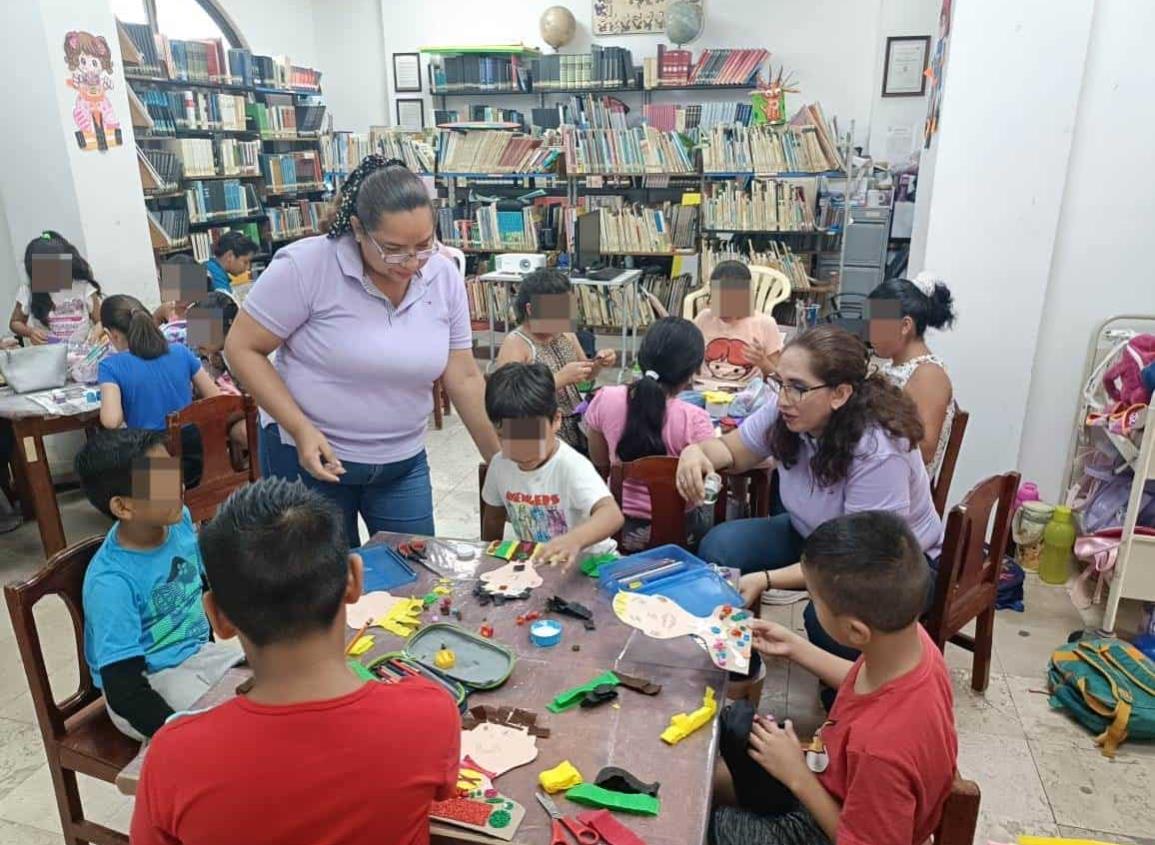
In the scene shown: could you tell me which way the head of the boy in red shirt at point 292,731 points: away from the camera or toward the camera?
away from the camera

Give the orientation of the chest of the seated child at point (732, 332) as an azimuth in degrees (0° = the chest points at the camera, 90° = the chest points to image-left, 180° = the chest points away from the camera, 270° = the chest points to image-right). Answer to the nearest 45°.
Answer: approximately 0°

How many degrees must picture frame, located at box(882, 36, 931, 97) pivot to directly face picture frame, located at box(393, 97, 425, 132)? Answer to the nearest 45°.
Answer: approximately 90° to its right

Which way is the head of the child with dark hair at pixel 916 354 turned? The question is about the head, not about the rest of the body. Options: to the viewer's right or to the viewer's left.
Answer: to the viewer's left

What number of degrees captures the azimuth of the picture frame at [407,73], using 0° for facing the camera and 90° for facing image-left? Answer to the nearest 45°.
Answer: approximately 0°

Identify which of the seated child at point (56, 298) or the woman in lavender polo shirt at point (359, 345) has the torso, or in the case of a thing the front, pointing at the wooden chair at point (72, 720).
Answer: the seated child

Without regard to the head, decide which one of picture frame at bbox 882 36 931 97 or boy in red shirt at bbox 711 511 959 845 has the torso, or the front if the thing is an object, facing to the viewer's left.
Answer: the boy in red shirt

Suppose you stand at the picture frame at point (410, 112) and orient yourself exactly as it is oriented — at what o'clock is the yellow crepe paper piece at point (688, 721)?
The yellow crepe paper piece is roughly at 12 o'clock from the picture frame.

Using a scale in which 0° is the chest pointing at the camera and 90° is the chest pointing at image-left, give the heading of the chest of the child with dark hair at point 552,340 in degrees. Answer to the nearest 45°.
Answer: approximately 315°

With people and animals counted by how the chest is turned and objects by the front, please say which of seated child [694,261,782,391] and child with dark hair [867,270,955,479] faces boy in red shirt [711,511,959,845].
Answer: the seated child

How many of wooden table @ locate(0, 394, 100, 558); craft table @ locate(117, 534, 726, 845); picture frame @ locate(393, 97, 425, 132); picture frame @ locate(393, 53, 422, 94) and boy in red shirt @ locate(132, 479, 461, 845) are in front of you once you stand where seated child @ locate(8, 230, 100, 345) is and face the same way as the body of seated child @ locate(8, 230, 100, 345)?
3

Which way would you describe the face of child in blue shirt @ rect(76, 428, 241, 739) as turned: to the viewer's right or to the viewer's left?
to the viewer's right

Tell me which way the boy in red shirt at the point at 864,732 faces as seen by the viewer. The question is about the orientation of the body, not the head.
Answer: to the viewer's left
